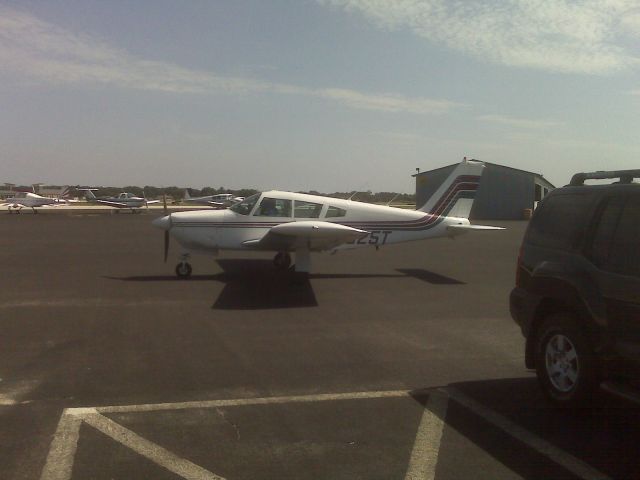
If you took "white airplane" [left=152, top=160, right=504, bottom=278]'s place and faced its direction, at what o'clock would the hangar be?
The hangar is roughly at 4 o'clock from the white airplane.

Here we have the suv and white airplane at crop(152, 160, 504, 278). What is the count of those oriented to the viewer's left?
1

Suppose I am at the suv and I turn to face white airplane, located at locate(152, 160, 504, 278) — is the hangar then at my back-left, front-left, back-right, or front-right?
front-right

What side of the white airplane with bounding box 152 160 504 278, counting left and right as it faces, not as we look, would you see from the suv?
left

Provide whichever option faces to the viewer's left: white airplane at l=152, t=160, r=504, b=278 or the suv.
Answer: the white airplane

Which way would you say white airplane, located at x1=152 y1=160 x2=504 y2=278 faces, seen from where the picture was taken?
facing to the left of the viewer

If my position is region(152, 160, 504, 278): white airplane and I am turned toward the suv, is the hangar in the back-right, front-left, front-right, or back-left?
back-left
